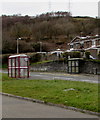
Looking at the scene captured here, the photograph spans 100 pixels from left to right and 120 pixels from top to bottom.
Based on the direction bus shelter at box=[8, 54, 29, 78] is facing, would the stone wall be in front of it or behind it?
in front

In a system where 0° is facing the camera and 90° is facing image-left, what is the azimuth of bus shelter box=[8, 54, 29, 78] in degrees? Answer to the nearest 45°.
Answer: approximately 225°
